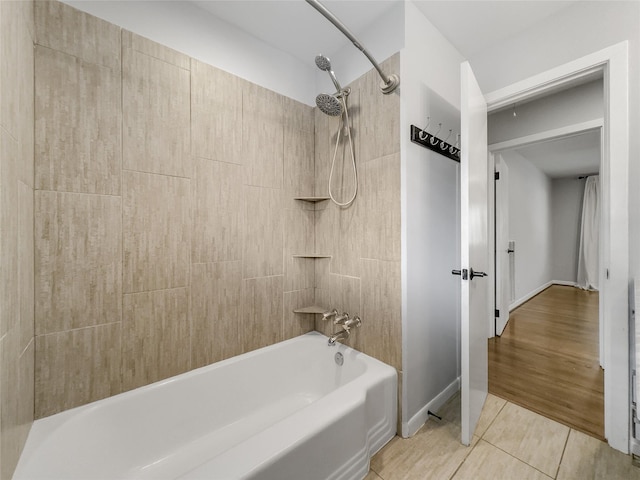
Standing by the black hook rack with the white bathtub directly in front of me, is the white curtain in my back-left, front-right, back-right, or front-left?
back-right

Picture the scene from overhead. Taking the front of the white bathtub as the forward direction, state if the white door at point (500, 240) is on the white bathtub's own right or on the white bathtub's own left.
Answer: on the white bathtub's own left

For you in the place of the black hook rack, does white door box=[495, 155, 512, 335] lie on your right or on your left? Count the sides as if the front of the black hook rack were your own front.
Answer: on your left

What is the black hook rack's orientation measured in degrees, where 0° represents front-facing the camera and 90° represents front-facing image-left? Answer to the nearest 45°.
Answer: approximately 315°
